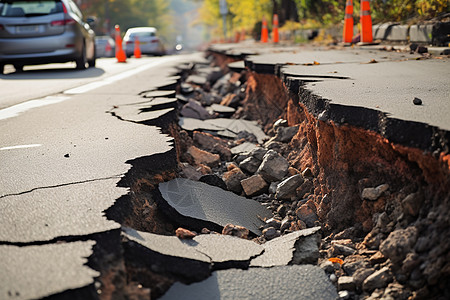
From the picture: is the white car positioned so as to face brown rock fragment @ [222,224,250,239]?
no

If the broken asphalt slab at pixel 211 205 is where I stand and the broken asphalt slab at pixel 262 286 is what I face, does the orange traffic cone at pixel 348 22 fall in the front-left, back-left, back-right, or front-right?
back-left

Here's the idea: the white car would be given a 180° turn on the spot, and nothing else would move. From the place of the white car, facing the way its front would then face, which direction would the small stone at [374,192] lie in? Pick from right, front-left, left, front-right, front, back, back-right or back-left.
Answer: front

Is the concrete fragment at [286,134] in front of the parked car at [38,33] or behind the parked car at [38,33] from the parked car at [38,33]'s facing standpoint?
behind

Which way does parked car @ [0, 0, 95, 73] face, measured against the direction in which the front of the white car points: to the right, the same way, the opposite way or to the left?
the same way

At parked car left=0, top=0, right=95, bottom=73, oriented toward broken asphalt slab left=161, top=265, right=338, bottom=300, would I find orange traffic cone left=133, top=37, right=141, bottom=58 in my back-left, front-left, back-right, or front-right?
back-left

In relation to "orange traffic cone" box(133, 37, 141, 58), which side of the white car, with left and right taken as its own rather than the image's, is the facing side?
back

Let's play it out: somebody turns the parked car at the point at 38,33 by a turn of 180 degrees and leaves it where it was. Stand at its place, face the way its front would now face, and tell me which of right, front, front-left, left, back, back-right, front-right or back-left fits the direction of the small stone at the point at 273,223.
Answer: front

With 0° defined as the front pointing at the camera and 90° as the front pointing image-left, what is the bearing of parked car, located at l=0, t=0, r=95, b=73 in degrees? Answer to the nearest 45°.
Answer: approximately 180°

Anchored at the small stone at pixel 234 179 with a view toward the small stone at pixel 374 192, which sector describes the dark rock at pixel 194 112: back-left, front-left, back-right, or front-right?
back-left

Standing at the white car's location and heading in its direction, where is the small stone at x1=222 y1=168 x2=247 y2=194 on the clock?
The small stone is roughly at 6 o'clock from the white car.

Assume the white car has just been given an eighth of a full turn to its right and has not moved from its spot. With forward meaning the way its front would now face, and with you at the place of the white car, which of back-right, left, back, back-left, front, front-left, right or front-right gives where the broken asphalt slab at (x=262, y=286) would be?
back-right

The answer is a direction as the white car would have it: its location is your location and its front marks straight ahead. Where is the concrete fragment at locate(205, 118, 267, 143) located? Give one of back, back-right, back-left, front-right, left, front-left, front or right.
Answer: back

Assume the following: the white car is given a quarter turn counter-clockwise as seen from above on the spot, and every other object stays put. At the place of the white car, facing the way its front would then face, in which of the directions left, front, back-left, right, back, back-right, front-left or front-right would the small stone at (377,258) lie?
left

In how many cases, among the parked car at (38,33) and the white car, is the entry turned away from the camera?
2

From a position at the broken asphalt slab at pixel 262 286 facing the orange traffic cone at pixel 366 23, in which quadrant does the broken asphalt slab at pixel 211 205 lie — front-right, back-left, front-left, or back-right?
front-left

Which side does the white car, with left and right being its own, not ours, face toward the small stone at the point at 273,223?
back

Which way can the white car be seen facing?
away from the camera

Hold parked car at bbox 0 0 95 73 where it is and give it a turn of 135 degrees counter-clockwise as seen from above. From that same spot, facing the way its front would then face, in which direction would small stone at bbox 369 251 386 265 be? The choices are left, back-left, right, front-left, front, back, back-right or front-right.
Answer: front-left
